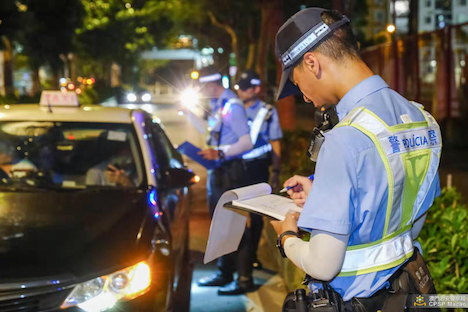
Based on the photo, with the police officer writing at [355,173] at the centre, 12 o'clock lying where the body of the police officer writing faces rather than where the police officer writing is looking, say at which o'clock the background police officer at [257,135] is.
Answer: The background police officer is roughly at 1 o'clock from the police officer writing.

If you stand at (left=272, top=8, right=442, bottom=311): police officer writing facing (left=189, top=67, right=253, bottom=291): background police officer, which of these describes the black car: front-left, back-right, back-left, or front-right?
front-left

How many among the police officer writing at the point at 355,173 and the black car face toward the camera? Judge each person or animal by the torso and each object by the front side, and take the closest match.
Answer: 1

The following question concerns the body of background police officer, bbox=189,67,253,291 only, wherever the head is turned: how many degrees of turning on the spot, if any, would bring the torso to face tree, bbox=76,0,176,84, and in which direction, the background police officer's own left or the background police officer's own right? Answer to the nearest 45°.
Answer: approximately 90° to the background police officer's own right

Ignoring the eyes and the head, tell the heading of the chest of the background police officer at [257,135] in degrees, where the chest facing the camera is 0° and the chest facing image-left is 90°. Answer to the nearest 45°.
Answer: approximately 45°

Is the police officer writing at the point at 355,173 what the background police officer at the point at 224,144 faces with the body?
no

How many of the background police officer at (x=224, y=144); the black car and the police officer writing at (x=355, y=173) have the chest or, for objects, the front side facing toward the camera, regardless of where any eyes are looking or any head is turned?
1

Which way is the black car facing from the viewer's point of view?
toward the camera

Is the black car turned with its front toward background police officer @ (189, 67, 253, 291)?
no

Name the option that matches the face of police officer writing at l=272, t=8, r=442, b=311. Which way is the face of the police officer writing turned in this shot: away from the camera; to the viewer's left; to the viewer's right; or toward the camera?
to the viewer's left

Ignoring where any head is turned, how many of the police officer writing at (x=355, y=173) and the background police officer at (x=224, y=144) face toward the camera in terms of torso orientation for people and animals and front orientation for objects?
0

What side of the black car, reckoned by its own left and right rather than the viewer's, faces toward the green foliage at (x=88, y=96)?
back

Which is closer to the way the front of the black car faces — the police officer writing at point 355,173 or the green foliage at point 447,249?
the police officer writing

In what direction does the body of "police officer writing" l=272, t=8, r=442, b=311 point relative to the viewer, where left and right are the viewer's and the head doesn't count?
facing away from the viewer and to the left of the viewer

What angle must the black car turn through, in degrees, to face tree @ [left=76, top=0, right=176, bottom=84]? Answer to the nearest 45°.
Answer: approximately 180°

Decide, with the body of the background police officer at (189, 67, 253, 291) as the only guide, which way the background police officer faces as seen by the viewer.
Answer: to the viewer's left

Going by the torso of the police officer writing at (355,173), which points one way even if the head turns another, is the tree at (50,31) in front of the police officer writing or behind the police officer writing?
in front
